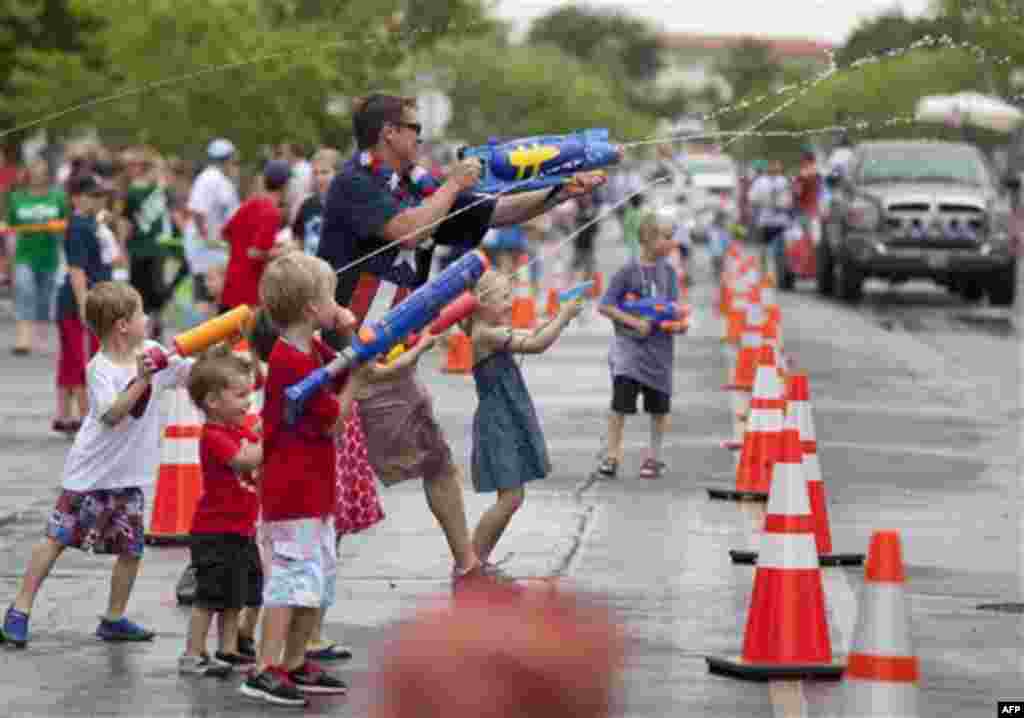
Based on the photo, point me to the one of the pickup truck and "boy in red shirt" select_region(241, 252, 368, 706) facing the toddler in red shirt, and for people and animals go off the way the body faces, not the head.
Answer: the pickup truck

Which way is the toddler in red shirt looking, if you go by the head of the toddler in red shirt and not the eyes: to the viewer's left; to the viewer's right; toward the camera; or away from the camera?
to the viewer's right

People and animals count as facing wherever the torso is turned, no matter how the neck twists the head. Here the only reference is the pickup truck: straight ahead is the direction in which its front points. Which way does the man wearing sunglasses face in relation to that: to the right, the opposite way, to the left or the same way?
to the left

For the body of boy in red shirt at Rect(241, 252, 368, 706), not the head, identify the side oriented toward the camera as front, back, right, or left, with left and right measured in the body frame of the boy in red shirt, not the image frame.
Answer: right

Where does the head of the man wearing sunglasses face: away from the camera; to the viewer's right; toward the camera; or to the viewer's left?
to the viewer's right

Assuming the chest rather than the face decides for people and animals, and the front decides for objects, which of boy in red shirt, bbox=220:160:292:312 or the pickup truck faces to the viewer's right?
the boy in red shirt

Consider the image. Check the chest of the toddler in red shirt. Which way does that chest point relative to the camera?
to the viewer's right

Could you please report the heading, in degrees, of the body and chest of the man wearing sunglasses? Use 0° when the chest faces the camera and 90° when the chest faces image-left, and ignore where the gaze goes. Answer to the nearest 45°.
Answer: approximately 270°

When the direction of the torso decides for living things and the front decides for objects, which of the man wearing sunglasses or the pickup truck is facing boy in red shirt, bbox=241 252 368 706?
the pickup truck
